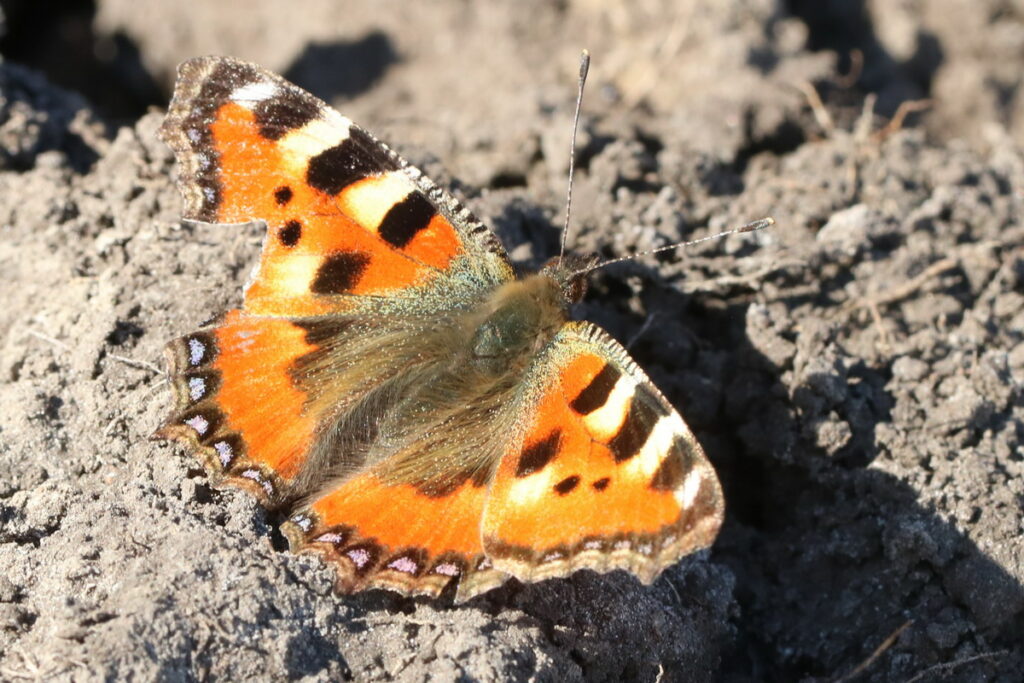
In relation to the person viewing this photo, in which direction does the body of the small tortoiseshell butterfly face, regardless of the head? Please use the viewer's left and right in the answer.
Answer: facing away from the viewer and to the right of the viewer
